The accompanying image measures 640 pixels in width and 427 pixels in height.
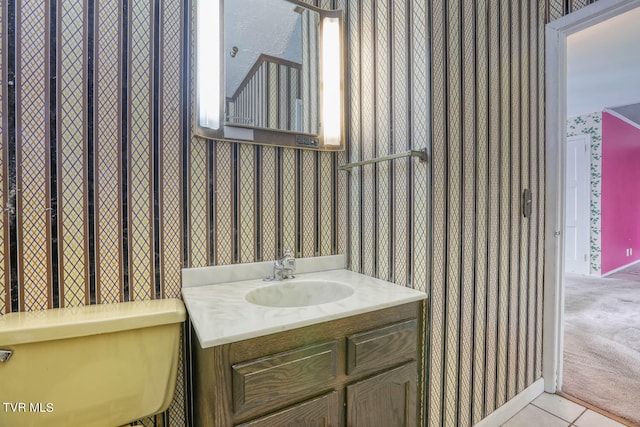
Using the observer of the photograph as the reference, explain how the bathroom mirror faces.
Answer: facing the viewer and to the right of the viewer

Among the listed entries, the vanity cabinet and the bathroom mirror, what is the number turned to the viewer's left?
0
